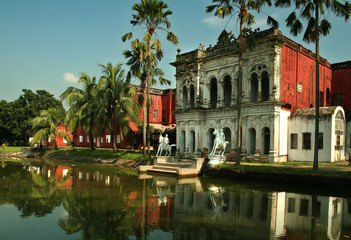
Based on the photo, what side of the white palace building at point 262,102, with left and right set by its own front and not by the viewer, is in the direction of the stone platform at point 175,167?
front

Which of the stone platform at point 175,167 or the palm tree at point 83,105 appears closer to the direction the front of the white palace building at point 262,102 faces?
the stone platform

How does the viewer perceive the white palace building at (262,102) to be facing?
facing the viewer and to the left of the viewer

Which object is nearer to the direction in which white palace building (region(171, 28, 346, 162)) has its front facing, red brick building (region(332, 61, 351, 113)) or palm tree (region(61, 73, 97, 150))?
the palm tree

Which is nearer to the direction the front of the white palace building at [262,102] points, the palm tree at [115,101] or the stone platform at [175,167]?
the stone platform

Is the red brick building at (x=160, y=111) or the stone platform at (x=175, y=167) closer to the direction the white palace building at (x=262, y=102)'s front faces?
the stone platform

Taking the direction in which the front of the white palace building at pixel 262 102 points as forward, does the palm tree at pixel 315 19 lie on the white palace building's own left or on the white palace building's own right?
on the white palace building's own left

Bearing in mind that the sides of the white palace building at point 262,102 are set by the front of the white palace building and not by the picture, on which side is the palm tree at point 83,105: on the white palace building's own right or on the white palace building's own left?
on the white palace building's own right

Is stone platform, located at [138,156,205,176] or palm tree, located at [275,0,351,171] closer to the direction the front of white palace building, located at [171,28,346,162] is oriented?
the stone platform
